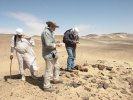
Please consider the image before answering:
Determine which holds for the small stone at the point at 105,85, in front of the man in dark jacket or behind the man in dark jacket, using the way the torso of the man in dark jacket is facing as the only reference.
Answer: in front
